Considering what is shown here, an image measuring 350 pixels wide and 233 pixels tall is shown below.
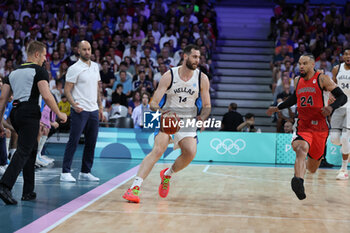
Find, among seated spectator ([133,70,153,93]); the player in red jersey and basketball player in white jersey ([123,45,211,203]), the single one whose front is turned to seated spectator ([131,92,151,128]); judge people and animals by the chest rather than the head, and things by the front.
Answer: seated spectator ([133,70,153,93])

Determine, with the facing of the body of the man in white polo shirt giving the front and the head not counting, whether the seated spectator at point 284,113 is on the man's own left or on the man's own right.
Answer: on the man's own left

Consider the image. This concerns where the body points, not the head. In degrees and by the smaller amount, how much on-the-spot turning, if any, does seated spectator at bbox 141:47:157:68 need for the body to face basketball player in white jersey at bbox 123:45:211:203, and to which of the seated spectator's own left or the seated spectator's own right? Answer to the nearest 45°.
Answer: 0° — they already face them

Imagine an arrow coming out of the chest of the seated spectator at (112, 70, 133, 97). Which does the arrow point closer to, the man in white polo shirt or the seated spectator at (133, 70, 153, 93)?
the man in white polo shirt

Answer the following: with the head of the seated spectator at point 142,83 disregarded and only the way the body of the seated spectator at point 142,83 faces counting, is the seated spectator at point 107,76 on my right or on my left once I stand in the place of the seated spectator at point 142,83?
on my right

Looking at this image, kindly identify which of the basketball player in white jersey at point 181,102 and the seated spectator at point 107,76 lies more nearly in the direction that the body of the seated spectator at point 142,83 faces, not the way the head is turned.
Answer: the basketball player in white jersey

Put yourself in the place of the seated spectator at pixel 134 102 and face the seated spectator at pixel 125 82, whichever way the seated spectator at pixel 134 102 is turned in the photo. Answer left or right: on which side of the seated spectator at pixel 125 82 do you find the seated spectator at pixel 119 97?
left

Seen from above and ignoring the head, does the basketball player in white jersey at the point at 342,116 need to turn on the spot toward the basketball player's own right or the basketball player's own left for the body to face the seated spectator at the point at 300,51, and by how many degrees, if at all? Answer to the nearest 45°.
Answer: approximately 180°

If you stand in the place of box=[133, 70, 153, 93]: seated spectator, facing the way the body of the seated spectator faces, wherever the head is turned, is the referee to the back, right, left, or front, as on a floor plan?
front

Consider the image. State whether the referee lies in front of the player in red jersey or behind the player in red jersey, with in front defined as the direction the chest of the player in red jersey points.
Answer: in front

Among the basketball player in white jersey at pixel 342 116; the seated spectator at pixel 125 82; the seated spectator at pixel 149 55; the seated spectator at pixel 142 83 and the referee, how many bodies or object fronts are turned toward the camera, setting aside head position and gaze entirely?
4
